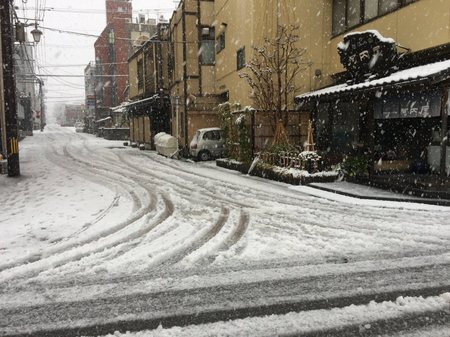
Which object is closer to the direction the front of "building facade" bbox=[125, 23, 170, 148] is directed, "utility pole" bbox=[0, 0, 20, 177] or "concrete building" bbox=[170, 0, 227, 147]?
the utility pole

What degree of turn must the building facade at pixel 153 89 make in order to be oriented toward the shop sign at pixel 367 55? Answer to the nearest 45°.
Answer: approximately 45° to its left

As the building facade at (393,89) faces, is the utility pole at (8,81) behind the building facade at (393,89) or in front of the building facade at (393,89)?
in front

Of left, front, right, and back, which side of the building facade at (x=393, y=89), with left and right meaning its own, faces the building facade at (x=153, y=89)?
right

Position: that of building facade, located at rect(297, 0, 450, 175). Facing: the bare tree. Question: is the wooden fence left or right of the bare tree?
left

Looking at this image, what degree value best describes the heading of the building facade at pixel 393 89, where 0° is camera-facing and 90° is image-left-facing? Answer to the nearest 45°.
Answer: approximately 45°

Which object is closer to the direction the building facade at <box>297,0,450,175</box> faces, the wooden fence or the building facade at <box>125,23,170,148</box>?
the wooden fence

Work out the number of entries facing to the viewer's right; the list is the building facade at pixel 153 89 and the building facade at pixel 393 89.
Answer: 0

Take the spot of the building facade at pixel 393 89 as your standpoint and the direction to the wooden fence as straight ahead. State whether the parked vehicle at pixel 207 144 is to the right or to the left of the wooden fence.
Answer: right

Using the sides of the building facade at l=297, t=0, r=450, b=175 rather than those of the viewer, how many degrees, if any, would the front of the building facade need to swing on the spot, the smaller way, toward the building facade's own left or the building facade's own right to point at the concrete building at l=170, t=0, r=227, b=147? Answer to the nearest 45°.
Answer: approximately 90° to the building facade's own right
